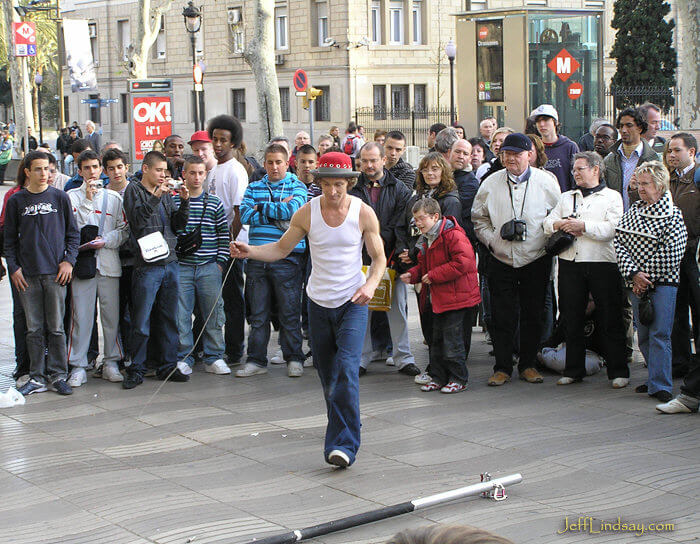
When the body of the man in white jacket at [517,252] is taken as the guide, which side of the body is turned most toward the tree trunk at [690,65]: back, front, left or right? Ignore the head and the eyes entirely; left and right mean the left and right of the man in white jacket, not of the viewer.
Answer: back

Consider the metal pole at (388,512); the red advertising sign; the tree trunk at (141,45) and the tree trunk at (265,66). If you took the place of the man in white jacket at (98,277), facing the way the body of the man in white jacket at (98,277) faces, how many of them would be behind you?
3

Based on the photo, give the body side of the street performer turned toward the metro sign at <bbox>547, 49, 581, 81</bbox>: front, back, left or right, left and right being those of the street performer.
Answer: back

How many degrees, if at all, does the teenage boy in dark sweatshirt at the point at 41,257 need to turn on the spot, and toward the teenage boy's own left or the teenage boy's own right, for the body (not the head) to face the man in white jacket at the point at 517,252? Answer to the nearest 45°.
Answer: approximately 90° to the teenage boy's own left

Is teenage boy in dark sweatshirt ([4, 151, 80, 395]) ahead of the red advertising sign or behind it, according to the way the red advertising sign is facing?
ahead

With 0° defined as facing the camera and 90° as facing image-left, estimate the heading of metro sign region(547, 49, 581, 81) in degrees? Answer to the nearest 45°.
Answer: approximately 0°

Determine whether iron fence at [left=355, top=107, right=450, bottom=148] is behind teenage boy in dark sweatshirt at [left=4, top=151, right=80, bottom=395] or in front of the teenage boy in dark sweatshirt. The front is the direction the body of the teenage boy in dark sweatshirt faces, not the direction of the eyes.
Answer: behind

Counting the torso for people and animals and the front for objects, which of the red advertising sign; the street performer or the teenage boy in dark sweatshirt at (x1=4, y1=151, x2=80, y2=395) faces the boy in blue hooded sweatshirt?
the red advertising sign

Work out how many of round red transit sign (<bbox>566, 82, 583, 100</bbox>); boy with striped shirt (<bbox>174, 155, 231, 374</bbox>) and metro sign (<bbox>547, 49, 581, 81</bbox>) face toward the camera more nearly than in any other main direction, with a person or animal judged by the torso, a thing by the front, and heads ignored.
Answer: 3
